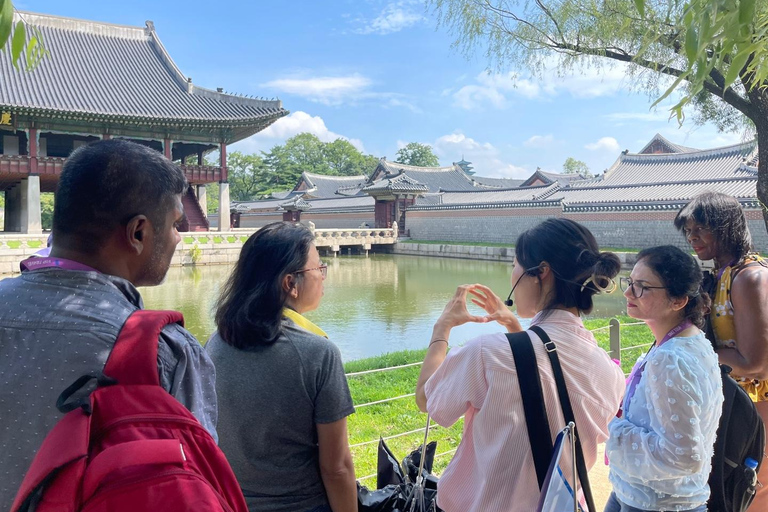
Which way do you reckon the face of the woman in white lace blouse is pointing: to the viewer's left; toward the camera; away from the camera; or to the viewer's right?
to the viewer's left

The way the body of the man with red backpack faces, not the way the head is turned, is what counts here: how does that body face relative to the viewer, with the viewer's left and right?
facing away from the viewer and to the right of the viewer

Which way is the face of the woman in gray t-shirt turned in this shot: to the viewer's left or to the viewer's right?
to the viewer's right

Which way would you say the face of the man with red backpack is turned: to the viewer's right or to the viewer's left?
to the viewer's right

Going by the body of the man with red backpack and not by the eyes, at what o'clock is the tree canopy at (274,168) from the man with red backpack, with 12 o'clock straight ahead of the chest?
The tree canopy is roughly at 11 o'clock from the man with red backpack.

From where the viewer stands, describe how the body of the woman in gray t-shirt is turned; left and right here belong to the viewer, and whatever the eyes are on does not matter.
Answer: facing away from the viewer and to the right of the viewer

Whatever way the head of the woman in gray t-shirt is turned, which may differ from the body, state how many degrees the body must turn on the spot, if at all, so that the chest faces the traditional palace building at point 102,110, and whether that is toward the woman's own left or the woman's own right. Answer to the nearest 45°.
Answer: approximately 45° to the woman's own left

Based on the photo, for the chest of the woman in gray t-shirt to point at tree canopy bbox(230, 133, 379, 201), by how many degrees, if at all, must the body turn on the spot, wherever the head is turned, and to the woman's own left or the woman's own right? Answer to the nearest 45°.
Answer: approximately 45° to the woman's own left

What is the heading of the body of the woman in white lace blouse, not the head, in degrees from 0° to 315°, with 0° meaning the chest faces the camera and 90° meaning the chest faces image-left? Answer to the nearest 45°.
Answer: approximately 90°
